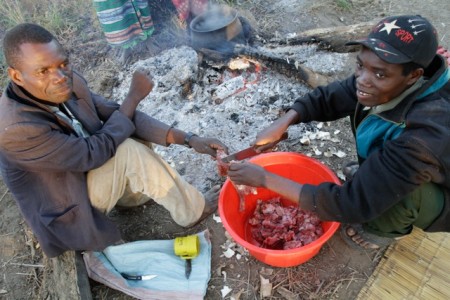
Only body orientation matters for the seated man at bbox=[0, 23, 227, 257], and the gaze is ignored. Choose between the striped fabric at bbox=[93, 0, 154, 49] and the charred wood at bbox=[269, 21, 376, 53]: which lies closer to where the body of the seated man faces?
the charred wood

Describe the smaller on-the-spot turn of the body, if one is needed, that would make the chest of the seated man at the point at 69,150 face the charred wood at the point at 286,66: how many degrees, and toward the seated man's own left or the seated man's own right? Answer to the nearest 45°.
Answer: approximately 45° to the seated man's own left

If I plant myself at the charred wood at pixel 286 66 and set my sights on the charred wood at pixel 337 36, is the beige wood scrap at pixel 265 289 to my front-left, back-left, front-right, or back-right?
back-right

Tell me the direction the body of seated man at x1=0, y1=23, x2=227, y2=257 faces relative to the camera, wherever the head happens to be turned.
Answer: to the viewer's right

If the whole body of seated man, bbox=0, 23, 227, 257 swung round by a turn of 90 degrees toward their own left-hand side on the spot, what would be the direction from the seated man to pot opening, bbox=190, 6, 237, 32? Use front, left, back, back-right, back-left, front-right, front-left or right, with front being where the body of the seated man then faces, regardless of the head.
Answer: front-right

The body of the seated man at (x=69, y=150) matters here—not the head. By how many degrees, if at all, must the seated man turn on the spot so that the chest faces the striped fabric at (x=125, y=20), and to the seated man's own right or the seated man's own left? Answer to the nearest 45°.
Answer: approximately 90° to the seated man's own left

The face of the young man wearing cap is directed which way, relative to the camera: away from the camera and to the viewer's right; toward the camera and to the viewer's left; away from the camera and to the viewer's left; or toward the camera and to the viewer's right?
toward the camera and to the viewer's left

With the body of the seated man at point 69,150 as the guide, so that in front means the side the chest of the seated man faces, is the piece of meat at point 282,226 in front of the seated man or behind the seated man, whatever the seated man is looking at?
in front

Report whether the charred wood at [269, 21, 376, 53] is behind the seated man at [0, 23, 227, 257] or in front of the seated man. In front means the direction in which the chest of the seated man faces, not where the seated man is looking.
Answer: in front
